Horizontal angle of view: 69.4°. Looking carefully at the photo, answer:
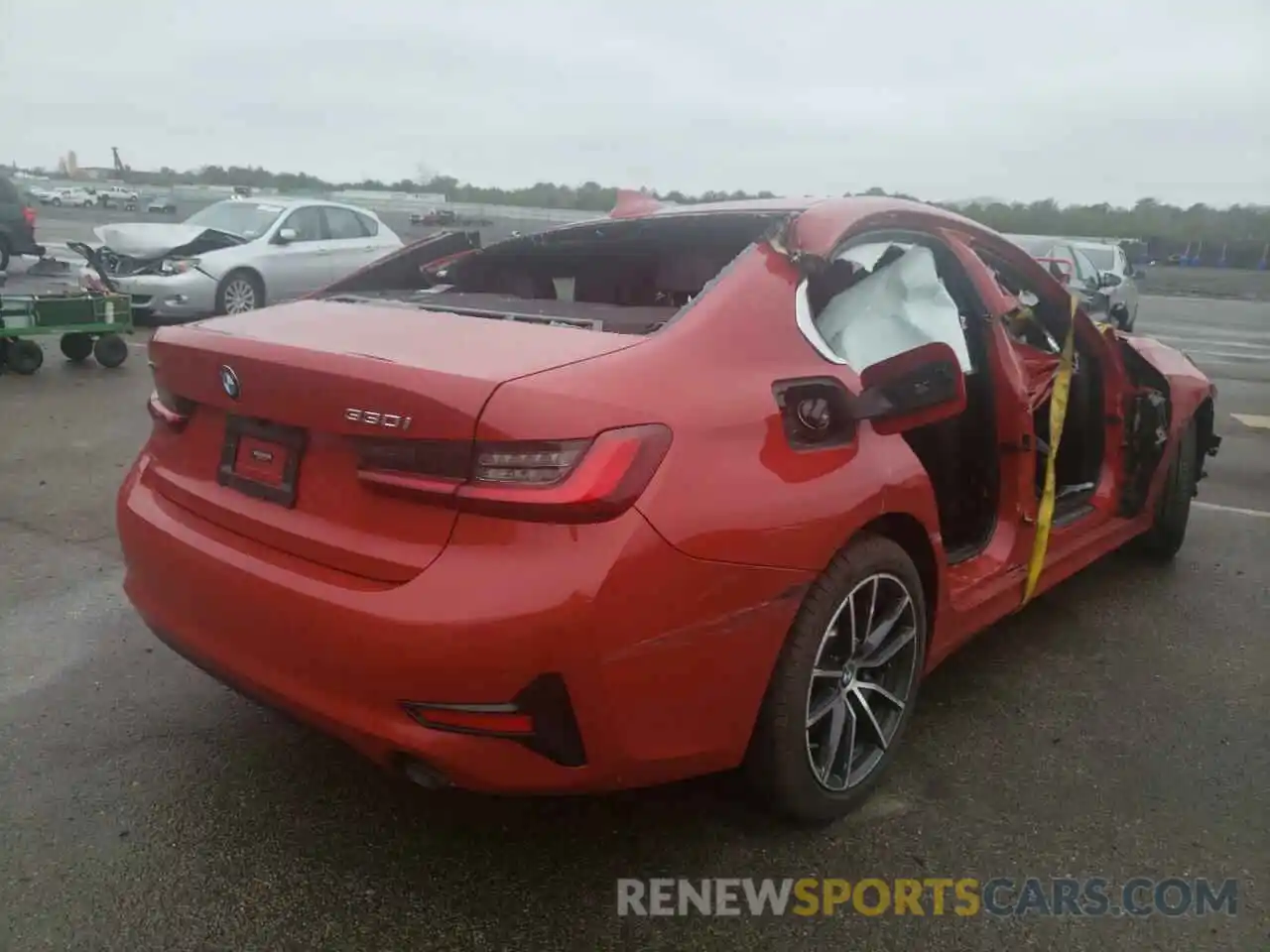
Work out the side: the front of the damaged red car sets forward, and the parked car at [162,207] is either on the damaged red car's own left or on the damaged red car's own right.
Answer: on the damaged red car's own left

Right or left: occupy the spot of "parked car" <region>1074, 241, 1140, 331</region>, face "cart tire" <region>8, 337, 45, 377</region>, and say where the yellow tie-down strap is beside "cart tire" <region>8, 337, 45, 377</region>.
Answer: left

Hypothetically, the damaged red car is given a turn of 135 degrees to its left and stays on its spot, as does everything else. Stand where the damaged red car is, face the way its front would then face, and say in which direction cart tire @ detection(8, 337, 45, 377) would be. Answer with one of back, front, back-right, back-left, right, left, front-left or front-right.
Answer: front-right

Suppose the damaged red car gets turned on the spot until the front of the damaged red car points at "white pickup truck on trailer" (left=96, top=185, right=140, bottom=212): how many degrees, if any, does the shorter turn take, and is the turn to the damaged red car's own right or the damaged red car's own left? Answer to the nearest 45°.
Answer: approximately 90° to the damaged red car's own left

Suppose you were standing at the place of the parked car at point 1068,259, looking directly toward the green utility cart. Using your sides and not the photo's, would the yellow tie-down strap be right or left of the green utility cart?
left

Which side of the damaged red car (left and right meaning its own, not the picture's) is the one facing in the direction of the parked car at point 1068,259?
front

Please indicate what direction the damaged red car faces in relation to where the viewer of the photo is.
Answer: facing away from the viewer and to the right of the viewer

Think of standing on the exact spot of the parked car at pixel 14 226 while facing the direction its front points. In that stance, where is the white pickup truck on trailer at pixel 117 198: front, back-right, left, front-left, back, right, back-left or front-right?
right

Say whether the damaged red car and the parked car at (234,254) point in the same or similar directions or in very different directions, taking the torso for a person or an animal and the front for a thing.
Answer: very different directions
